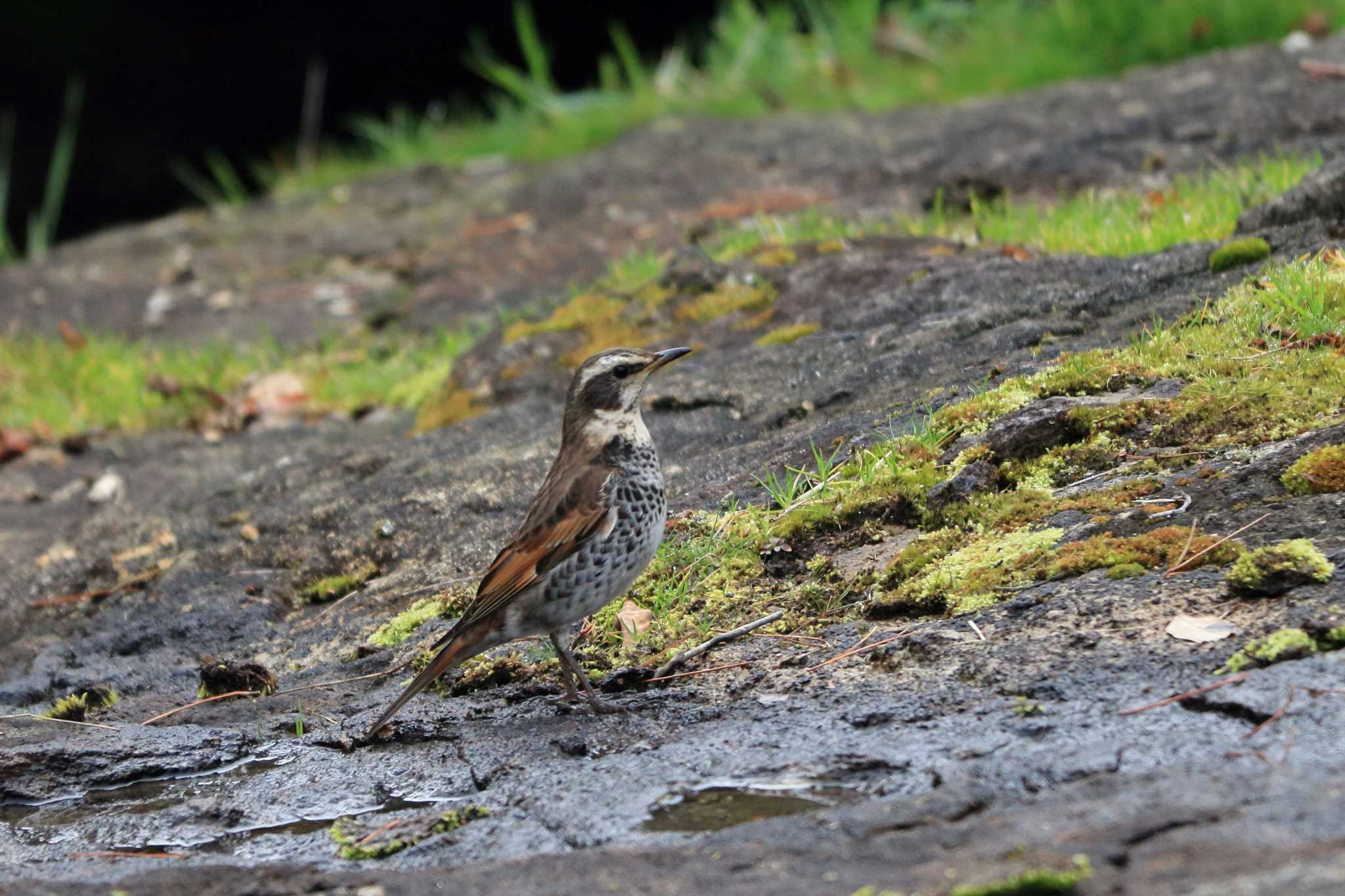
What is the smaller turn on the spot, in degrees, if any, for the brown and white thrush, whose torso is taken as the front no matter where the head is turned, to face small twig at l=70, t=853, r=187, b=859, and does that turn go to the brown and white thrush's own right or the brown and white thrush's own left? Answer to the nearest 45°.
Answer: approximately 135° to the brown and white thrush's own right

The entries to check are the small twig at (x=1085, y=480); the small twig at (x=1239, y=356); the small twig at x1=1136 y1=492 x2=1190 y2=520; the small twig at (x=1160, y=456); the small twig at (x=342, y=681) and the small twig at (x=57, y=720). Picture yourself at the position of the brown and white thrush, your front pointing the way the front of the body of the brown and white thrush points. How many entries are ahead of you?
4

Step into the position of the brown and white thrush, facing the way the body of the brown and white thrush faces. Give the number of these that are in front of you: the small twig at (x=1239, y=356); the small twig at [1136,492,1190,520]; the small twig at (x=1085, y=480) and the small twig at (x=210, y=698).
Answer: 3

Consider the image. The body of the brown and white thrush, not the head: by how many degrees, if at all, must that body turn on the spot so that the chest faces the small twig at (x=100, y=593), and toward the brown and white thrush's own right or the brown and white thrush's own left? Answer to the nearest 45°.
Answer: approximately 135° to the brown and white thrush's own left

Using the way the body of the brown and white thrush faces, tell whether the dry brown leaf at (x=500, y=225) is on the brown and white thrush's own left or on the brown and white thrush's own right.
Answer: on the brown and white thrush's own left

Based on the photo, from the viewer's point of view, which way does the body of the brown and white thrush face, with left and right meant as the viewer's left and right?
facing to the right of the viewer

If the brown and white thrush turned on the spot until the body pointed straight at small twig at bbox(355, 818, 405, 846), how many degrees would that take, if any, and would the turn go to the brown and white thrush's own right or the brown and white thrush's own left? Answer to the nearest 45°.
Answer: approximately 135° to the brown and white thrush's own right

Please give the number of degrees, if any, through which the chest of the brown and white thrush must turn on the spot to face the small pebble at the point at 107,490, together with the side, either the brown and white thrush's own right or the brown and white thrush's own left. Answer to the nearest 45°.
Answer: approximately 135° to the brown and white thrush's own left

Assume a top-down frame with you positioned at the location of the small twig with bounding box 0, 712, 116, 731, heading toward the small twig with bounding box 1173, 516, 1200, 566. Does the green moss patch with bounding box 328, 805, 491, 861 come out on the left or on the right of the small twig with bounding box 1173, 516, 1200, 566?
right

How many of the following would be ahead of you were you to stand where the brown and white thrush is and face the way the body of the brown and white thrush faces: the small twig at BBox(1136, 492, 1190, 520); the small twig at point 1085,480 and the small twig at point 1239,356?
3
